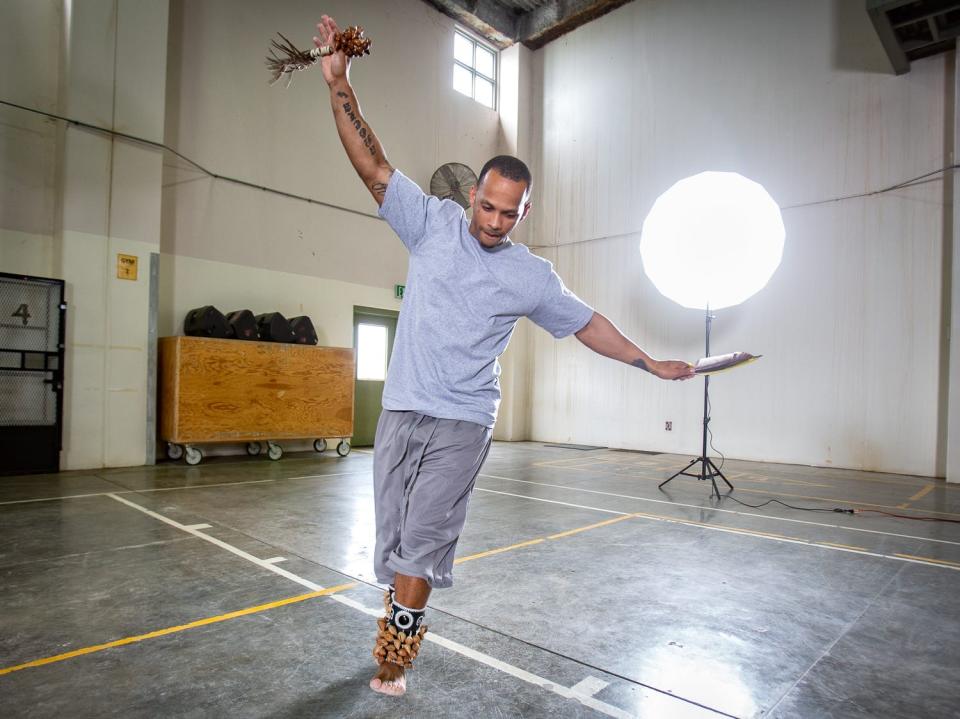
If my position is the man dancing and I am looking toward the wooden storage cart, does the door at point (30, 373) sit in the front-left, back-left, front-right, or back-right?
front-left

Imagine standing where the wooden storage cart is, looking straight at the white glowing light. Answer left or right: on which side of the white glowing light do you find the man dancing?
right

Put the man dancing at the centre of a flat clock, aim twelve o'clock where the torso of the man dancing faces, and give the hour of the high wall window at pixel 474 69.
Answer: The high wall window is roughly at 6 o'clock from the man dancing.

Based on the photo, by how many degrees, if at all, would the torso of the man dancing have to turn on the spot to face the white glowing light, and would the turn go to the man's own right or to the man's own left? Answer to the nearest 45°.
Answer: approximately 135° to the man's own left

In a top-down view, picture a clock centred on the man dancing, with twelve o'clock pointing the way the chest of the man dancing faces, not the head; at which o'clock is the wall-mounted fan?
The wall-mounted fan is roughly at 6 o'clock from the man dancing.

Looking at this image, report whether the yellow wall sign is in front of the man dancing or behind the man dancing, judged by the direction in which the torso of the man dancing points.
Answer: behind

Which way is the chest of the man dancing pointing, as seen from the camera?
toward the camera

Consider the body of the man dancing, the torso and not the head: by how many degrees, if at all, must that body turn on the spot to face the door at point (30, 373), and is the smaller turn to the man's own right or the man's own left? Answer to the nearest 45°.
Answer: approximately 135° to the man's own right

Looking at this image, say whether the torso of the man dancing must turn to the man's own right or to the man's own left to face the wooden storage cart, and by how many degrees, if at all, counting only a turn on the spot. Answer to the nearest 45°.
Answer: approximately 135° to the man's own right
